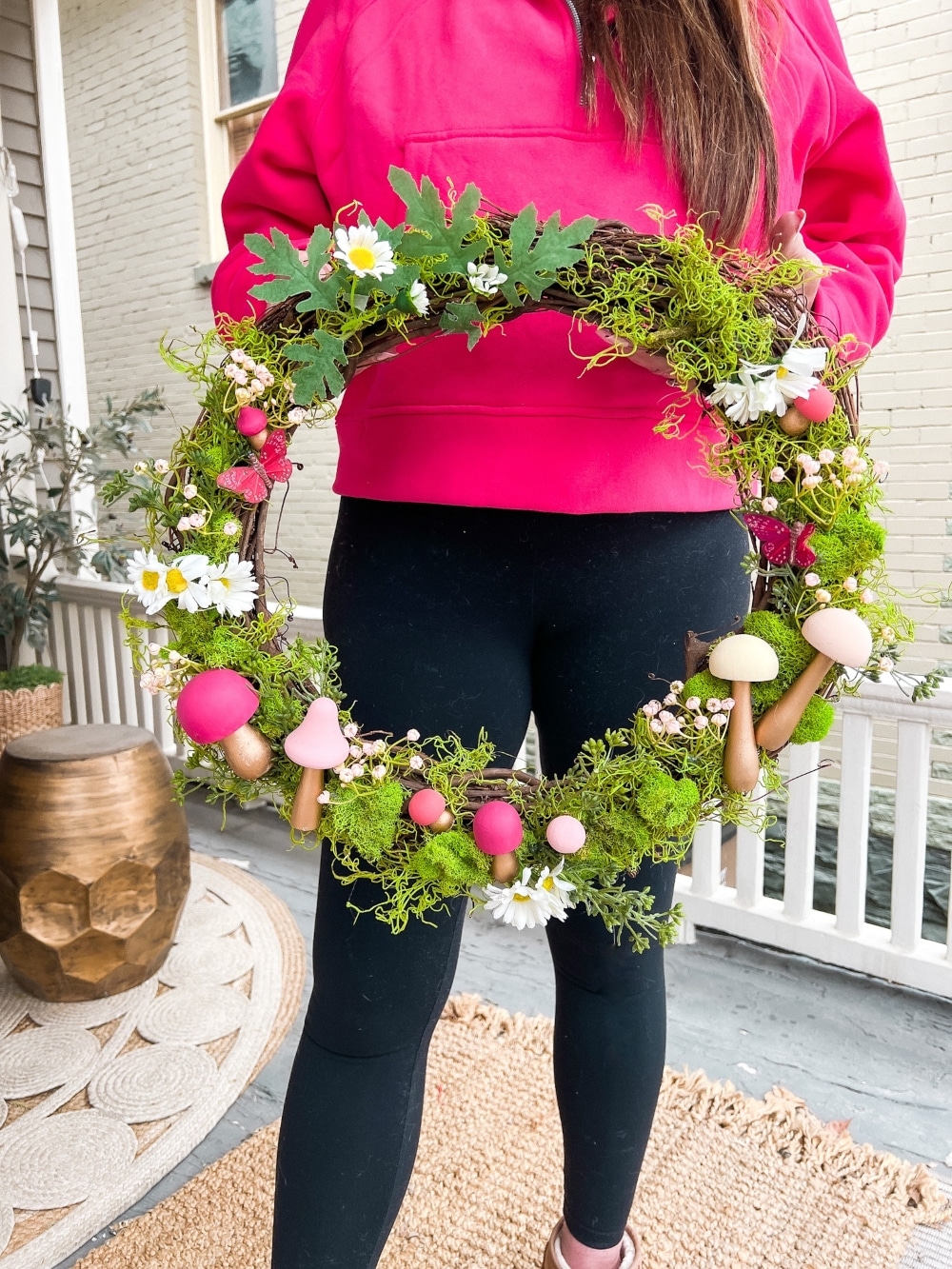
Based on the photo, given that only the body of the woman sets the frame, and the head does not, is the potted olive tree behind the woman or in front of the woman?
behind

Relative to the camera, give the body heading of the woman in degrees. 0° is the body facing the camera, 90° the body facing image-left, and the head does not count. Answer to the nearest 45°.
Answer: approximately 0°

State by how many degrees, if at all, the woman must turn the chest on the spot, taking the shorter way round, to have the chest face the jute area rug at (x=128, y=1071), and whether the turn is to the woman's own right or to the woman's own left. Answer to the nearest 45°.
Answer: approximately 135° to the woman's own right

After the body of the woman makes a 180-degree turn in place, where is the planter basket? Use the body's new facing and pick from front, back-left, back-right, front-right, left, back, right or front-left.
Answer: front-left
